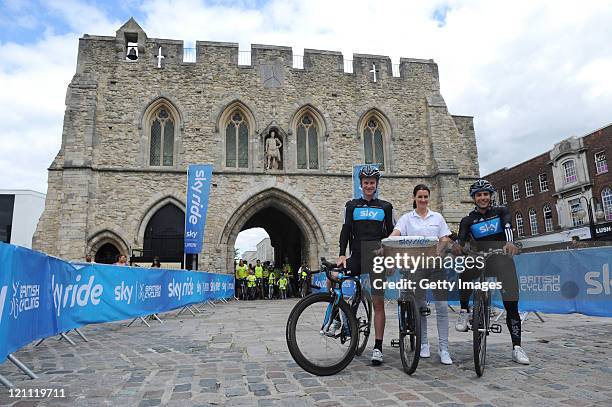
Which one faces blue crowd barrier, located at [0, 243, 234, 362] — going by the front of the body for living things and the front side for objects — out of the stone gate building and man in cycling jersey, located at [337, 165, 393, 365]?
the stone gate building

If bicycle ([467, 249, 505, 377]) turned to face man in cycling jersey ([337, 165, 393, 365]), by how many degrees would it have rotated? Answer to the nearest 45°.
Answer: approximately 90° to its right

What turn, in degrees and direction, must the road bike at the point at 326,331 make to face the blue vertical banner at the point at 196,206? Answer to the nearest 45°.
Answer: approximately 90° to its right

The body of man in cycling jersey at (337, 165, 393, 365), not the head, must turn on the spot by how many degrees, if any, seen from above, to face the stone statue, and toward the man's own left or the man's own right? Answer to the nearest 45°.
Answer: approximately 180°

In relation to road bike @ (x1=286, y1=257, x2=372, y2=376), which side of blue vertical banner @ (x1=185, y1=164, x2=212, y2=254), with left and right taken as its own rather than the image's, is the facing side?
front

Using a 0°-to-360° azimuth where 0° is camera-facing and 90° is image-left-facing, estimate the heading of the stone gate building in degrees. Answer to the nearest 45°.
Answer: approximately 0°

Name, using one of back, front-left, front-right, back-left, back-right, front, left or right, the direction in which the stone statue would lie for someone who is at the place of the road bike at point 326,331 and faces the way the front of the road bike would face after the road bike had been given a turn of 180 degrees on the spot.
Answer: front-left

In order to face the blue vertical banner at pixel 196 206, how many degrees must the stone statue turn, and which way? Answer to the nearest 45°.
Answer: approximately 45° to its right

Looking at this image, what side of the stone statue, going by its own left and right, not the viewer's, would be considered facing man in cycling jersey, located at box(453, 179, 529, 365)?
front

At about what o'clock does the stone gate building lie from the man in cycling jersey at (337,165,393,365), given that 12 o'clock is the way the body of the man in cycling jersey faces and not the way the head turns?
The stone gate building is roughly at 5 o'clock from the man in cycling jersey.
